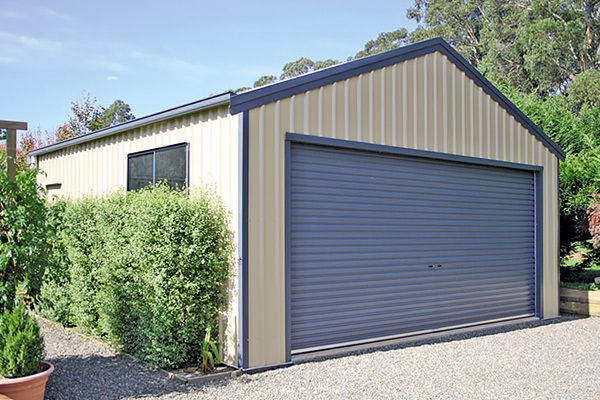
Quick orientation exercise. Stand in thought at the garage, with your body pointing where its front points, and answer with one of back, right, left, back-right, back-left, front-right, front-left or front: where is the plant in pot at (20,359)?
right

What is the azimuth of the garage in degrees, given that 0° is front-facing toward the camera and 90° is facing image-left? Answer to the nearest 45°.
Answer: approximately 315°

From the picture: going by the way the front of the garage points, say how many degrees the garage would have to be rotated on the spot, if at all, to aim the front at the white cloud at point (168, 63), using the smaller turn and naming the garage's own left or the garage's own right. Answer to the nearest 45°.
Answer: approximately 135° to the garage's own left

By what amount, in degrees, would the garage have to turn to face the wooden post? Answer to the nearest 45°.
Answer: approximately 90° to its right

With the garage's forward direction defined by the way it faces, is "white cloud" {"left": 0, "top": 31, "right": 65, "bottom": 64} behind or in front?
behind
